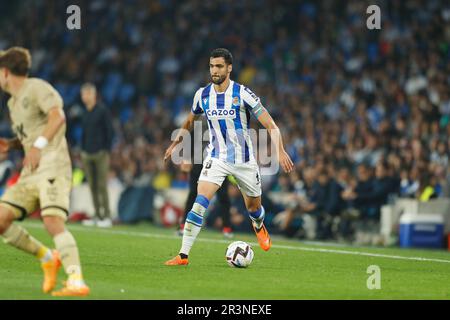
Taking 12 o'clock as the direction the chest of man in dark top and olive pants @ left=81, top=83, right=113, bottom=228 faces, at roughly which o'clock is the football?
The football is roughly at 10 o'clock from the man in dark top and olive pants.

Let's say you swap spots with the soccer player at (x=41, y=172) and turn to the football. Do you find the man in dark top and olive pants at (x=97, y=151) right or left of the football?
left

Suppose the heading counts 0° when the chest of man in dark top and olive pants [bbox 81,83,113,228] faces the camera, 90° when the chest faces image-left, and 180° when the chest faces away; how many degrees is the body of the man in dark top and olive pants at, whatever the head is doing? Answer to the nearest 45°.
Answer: approximately 45°
